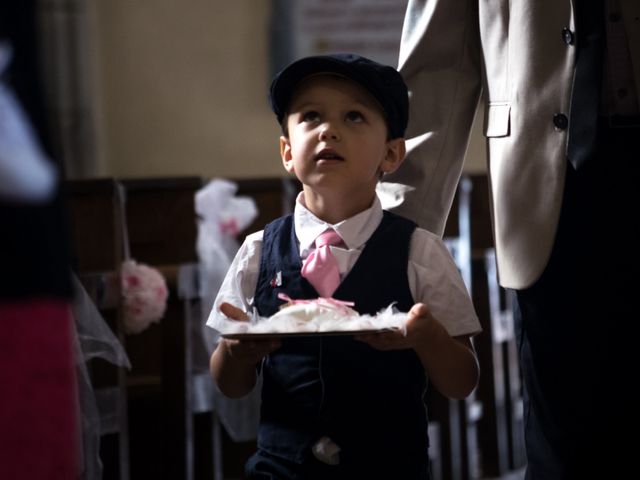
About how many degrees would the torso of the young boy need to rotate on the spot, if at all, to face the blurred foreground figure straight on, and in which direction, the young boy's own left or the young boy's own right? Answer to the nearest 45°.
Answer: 0° — they already face them

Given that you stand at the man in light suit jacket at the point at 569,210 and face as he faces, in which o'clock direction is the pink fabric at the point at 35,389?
The pink fabric is roughly at 1 o'clock from the man in light suit jacket.

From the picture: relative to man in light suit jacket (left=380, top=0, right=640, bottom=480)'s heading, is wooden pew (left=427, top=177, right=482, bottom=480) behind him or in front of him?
behind

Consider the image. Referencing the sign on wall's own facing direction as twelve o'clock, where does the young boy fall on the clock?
The young boy is roughly at 12 o'clock from the sign on wall.

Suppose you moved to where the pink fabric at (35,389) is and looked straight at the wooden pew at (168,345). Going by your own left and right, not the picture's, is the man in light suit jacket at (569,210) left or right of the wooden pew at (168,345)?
right

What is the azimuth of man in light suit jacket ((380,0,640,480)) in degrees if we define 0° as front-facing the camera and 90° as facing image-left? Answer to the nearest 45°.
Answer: approximately 0°

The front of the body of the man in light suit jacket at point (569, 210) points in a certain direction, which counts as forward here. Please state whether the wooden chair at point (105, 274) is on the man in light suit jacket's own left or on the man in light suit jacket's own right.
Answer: on the man in light suit jacket's own right

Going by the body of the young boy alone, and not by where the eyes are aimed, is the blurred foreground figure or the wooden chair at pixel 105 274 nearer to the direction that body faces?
the blurred foreground figure

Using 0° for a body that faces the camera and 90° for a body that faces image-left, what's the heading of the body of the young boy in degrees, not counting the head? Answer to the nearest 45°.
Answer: approximately 0°
